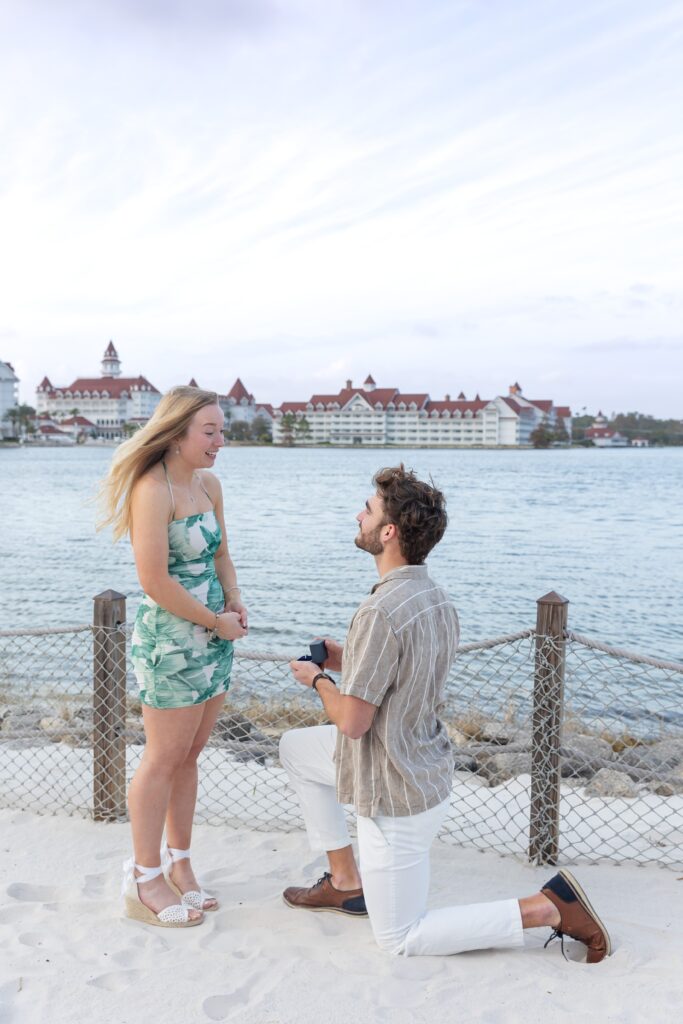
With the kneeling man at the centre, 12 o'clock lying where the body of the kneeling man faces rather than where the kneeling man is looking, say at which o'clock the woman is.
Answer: The woman is roughly at 11 o'clock from the kneeling man.

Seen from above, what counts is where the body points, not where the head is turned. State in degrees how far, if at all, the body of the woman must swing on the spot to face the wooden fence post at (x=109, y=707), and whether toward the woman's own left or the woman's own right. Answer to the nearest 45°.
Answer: approximately 135° to the woman's own left

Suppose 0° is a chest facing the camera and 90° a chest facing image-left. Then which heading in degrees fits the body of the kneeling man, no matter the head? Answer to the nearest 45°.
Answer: approximately 135°

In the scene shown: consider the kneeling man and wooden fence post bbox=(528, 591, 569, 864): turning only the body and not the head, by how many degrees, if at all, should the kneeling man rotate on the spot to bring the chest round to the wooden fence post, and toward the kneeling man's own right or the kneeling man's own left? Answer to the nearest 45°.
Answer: approximately 90° to the kneeling man's own right

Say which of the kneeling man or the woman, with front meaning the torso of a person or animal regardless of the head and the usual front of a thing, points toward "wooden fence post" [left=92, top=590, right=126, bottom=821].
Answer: the kneeling man

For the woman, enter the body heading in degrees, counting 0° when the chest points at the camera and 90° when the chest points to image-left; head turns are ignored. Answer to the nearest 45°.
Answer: approximately 315°

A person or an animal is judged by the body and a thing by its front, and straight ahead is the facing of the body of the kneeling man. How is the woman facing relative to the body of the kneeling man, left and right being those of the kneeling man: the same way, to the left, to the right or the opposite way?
the opposite way
